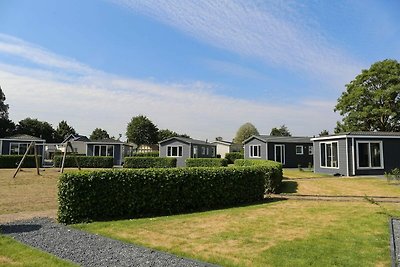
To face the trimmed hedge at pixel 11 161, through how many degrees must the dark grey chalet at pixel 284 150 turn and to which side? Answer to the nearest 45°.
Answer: approximately 45° to its right

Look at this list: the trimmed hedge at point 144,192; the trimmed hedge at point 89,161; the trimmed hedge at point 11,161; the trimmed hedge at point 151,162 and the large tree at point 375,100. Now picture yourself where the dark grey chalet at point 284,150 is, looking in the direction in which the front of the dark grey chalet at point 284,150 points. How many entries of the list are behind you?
1

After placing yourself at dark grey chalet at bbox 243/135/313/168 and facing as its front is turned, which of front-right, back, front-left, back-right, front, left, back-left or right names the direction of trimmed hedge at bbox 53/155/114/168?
front-right

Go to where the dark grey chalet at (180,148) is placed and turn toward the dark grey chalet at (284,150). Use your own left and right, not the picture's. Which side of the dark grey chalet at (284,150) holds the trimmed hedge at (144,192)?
right

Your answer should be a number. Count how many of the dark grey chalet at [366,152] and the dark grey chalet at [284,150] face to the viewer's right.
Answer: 0

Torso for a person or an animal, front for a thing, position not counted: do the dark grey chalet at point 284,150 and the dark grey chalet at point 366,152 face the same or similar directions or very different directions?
same or similar directions

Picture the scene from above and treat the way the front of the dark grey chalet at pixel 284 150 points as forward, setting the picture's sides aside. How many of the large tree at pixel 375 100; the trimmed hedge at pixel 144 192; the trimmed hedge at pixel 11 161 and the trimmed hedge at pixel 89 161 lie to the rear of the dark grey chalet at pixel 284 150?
1
